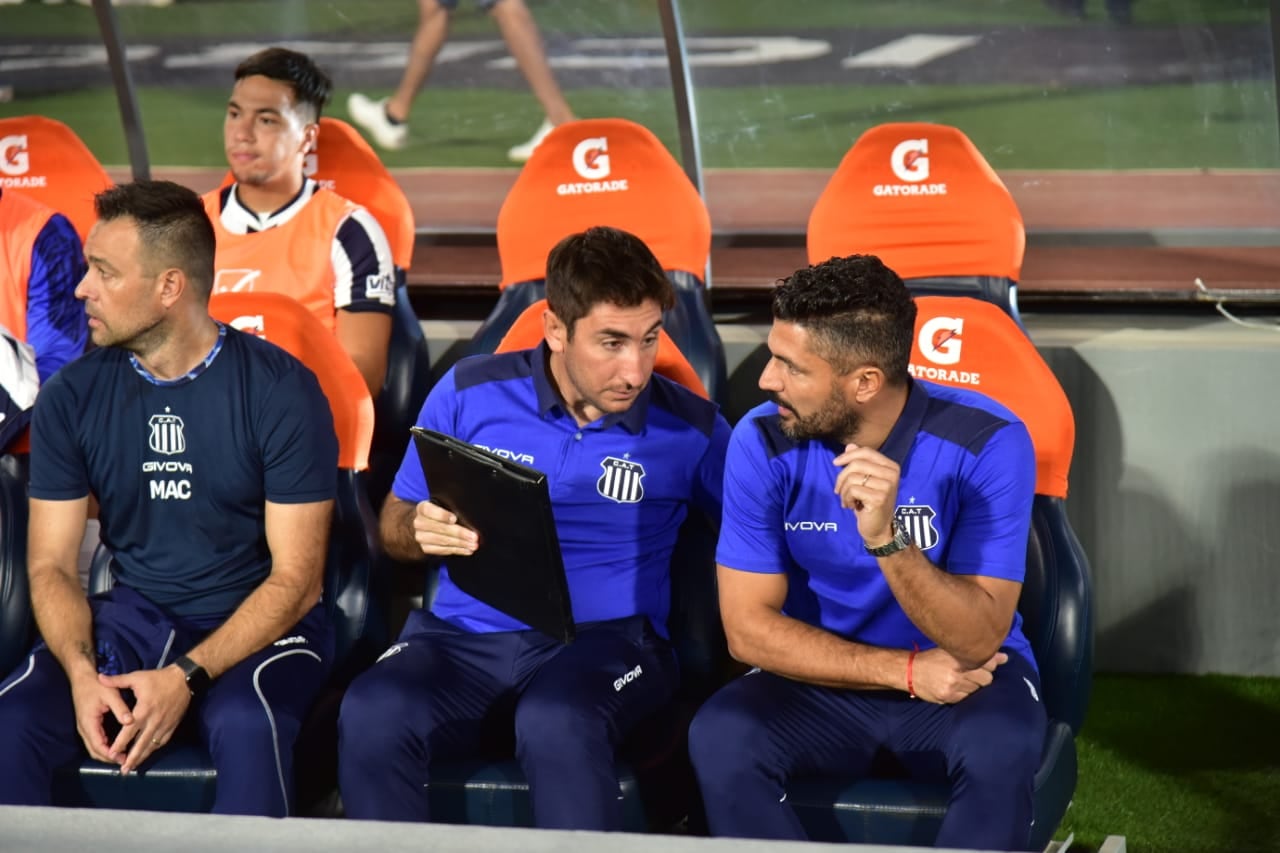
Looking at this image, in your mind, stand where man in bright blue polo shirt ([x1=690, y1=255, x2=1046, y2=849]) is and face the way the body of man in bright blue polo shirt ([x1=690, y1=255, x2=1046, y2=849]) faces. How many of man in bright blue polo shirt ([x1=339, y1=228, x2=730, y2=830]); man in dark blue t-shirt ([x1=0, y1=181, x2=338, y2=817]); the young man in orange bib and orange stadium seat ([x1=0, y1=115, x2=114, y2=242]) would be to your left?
0

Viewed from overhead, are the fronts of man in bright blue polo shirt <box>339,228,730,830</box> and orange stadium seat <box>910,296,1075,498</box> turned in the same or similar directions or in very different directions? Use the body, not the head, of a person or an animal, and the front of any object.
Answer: same or similar directions

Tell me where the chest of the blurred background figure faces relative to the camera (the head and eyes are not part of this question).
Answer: to the viewer's left

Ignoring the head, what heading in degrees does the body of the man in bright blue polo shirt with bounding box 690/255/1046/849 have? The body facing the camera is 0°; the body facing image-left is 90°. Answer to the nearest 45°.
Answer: approximately 0°

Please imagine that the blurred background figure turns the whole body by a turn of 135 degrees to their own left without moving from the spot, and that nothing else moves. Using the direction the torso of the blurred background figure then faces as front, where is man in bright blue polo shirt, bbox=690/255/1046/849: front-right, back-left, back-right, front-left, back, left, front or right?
front-right

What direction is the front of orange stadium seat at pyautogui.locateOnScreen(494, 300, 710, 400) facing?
toward the camera

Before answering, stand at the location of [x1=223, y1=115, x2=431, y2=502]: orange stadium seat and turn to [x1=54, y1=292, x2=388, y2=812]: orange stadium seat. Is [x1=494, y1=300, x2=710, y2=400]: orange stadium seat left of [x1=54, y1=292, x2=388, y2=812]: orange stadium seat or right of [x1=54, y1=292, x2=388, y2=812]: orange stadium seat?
left

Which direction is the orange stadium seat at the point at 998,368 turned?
toward the camera

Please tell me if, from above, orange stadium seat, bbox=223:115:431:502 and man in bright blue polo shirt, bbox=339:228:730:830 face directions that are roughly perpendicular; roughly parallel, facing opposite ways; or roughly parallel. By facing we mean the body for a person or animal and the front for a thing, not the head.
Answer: roughly parallel

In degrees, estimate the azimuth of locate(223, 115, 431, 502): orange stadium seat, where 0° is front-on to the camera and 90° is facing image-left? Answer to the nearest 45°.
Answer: approximately 0°

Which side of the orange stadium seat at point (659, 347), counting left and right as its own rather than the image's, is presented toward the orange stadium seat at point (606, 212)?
back

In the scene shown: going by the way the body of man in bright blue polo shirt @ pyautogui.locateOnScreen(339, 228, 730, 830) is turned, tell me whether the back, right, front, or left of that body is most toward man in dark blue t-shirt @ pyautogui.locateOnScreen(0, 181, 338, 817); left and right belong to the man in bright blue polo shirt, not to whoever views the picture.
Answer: right

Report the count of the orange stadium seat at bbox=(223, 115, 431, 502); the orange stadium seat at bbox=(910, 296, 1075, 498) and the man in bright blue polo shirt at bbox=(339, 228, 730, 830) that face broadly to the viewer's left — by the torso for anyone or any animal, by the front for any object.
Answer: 0

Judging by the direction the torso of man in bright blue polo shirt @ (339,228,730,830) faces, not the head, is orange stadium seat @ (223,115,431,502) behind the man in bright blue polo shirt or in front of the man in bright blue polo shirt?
behind

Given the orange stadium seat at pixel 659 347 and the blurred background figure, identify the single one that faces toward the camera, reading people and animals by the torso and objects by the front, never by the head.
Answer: the orange stadium seat

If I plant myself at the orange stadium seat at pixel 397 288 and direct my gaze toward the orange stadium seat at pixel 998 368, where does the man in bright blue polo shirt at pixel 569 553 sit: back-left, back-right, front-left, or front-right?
front-right

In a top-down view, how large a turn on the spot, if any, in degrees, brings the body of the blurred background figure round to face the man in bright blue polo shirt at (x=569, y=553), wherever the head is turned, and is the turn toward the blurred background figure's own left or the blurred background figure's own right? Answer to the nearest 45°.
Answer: approximately 90° to the blurred background figure's own left

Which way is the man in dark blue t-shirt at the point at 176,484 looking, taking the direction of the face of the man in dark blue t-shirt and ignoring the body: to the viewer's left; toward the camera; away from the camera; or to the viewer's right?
to the viewer's left

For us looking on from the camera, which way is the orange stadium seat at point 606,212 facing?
facing the viewer

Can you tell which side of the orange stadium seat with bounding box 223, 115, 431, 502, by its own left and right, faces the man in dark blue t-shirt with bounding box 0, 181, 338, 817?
front
